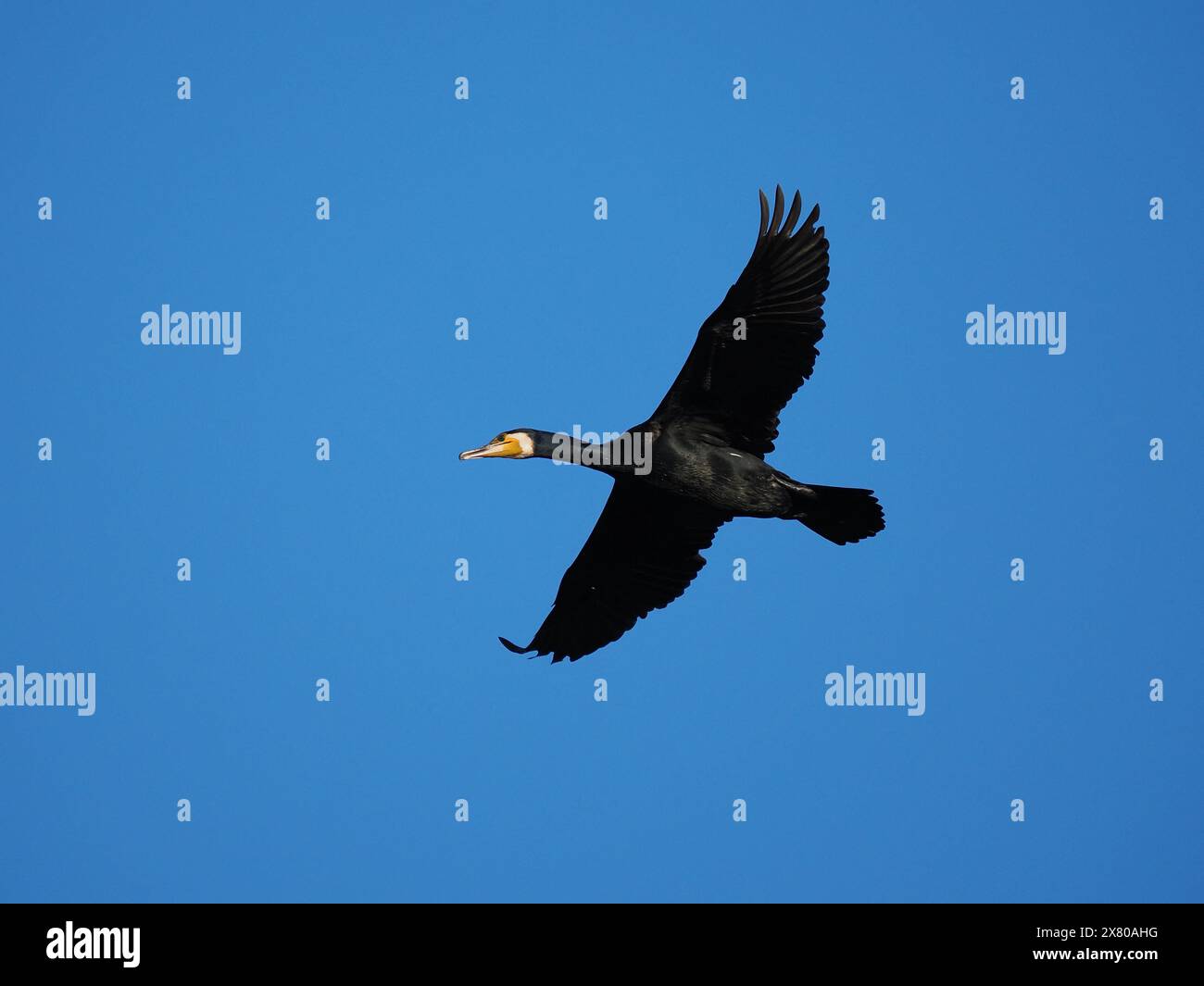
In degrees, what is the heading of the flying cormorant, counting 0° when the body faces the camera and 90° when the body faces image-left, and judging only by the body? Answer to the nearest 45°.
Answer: approximately 90°
